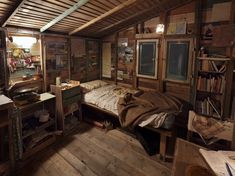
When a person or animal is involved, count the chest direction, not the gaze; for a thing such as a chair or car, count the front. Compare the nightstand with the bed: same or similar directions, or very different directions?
same or similar directions

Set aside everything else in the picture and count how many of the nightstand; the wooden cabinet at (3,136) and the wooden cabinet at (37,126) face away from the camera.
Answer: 0

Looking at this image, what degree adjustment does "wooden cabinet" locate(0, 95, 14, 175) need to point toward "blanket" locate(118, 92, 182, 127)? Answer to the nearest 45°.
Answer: approximately 45° to its left

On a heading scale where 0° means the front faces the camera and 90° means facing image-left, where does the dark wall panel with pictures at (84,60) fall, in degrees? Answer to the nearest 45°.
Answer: approximately 315°

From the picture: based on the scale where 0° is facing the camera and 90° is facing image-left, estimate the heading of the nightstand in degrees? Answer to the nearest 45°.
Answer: approximately 315°

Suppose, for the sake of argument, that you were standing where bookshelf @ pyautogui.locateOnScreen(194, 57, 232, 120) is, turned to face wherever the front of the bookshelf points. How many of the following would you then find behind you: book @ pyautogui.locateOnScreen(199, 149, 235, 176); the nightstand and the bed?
0

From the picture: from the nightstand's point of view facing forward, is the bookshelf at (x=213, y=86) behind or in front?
in front

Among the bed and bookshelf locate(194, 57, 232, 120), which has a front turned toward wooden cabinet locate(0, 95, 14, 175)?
the bookshelf

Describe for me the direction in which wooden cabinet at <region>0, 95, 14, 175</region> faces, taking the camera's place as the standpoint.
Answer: facing the viewer and to the right of the viewer

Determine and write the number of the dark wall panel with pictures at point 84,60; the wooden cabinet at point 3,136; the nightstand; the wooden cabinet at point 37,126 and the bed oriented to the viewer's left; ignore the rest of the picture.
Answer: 0

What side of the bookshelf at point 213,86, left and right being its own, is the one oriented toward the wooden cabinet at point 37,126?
front

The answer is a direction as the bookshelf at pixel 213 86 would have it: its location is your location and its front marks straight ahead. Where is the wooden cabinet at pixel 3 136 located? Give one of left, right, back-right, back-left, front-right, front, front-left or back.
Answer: front
